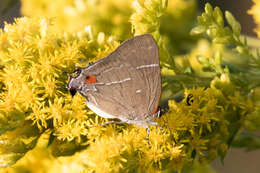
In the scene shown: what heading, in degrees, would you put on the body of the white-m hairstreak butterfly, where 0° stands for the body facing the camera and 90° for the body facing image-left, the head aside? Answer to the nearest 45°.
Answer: approximately 270°

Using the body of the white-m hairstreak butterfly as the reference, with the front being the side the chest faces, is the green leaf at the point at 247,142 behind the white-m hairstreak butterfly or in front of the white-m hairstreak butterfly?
in front
